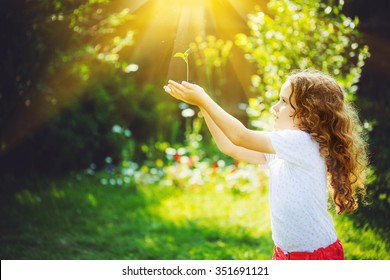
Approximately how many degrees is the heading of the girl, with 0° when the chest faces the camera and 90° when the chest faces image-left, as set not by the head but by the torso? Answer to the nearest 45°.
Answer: approximately 90°

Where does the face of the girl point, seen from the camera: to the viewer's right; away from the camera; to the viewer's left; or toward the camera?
to the viewer's left
